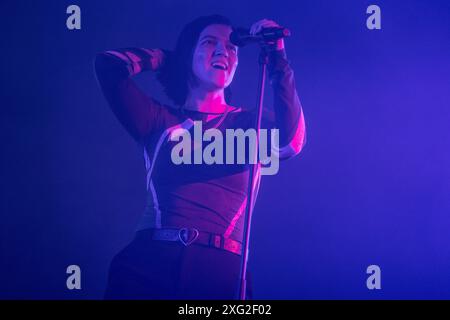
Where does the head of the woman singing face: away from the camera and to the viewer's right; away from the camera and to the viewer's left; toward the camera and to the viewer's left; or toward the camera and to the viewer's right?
toward the camera and to the viewer's right

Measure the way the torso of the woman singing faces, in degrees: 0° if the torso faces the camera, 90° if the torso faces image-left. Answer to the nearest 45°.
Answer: approximately 0°
